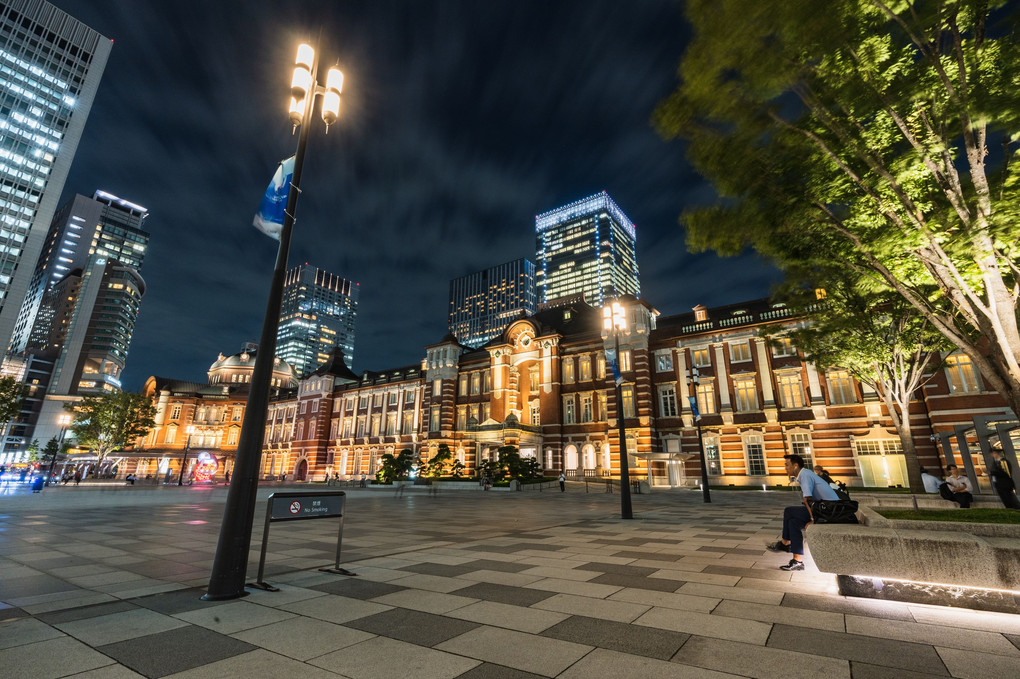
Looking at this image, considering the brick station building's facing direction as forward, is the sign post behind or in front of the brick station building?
in front

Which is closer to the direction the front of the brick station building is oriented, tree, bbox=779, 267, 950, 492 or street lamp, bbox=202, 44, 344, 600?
the street lamp

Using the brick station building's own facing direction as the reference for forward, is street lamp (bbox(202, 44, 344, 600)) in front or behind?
in front

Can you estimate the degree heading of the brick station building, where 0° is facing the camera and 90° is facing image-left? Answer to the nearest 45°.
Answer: approximately 45°

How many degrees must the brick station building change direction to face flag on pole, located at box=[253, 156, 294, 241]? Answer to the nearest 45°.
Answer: approximately 45° to its left

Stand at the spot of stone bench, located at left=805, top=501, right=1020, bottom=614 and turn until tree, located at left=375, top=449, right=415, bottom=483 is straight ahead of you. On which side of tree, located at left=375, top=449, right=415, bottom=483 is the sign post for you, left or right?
left

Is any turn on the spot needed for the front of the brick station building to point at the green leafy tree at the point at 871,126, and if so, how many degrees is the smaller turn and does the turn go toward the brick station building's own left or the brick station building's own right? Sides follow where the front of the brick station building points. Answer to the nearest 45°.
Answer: approximately 45° to the brick station building's own left

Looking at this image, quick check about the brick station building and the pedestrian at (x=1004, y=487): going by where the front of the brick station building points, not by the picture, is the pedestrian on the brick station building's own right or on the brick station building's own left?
on the brick station building's own left

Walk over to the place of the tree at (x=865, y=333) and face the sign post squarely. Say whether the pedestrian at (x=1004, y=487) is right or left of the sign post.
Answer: left

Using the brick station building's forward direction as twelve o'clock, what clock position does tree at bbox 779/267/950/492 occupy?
The tree is roughly at 10 o'clock from the brick station building.
